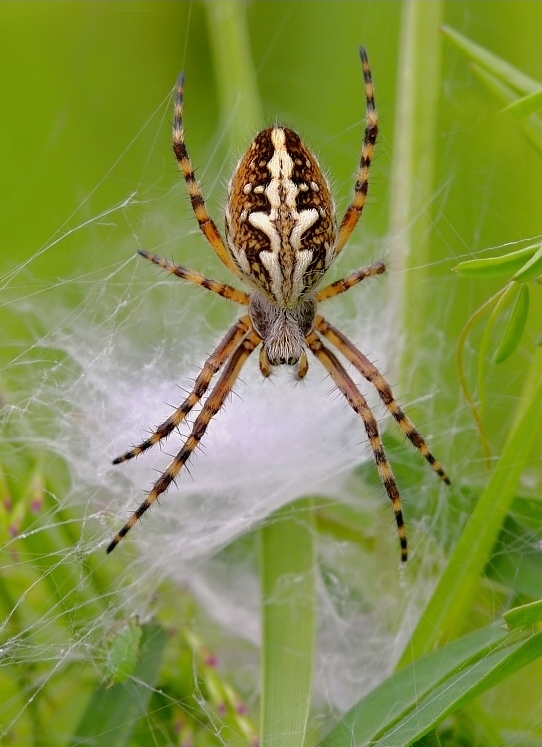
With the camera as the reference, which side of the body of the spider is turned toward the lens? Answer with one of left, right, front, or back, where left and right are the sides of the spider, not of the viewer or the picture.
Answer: front

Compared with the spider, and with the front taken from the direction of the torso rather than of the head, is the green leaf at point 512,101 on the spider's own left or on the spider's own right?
on the spider's own left

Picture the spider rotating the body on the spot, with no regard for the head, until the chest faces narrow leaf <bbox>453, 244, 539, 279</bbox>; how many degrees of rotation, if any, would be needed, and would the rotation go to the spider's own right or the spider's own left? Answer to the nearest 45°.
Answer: approximately 45° to the spider's own left

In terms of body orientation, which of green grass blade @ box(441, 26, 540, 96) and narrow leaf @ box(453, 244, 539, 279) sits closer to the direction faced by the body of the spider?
the narrow leaf

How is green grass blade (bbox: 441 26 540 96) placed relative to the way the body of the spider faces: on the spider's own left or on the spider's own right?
on the spider's own left

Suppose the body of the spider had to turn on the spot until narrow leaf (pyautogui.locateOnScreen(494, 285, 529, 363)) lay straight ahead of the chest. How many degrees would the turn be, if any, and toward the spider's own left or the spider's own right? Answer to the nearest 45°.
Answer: approximately 45° to the spider's own left

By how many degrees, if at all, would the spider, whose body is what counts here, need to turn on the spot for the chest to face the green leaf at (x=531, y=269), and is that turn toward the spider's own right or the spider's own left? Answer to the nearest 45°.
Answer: approximately 45° to the spider's own left
